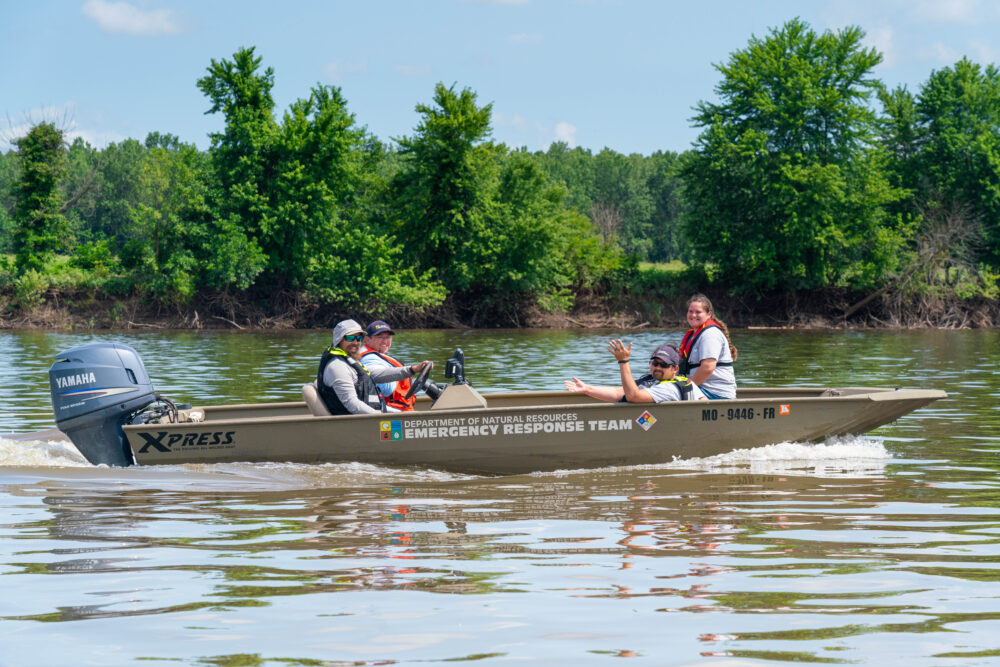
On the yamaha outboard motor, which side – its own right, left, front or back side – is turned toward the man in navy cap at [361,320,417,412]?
front

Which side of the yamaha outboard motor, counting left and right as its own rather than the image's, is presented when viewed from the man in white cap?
front

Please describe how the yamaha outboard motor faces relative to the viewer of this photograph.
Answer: facing to the right of the viewer

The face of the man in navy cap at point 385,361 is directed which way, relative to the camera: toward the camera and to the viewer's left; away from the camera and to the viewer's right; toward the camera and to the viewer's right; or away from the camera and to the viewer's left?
toward the camera and to the viewer's right

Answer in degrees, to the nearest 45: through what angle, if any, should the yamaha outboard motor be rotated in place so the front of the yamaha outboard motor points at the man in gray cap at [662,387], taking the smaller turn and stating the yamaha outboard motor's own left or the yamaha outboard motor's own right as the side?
0° — it already faces them

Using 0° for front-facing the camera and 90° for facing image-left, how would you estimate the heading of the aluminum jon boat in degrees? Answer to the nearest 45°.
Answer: approximately 270°

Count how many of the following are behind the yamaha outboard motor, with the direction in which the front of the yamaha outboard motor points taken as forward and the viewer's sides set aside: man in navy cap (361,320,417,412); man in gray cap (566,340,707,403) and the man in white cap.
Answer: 0
